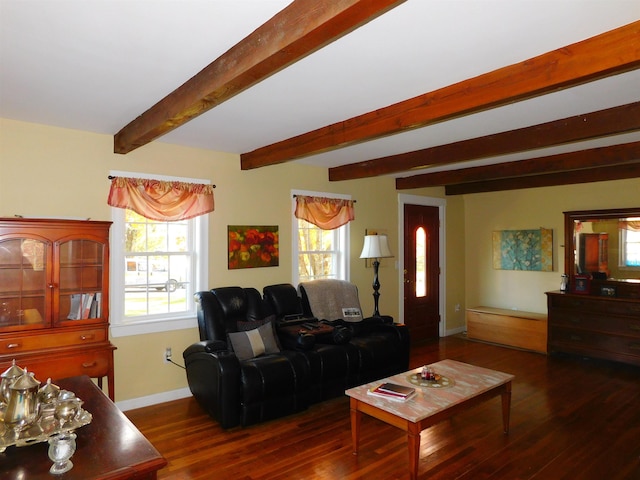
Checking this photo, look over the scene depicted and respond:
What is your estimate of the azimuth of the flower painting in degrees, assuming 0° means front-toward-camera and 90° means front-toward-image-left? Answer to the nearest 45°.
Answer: approximately 315°

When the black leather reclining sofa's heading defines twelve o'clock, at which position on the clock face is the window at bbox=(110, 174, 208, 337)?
The window is roughly at 5 o'clock from the black leather reclining sofa.

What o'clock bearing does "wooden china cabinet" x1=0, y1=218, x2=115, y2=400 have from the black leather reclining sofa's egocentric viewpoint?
The wooden china cabinet is roughly at 4 o'clock from the black leather reclining sofa.

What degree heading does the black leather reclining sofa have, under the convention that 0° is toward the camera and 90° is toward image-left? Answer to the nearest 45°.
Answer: approximately 315°

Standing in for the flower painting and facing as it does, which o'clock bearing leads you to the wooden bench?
The wooden bench is roughly at 10 o'clock from the flower painting.

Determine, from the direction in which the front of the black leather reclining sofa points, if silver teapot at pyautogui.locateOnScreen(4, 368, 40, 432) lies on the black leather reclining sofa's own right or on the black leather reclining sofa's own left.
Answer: on the black leather reclining sofa's own right

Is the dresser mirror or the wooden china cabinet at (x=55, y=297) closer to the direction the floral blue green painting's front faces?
the wooden china cabinet
